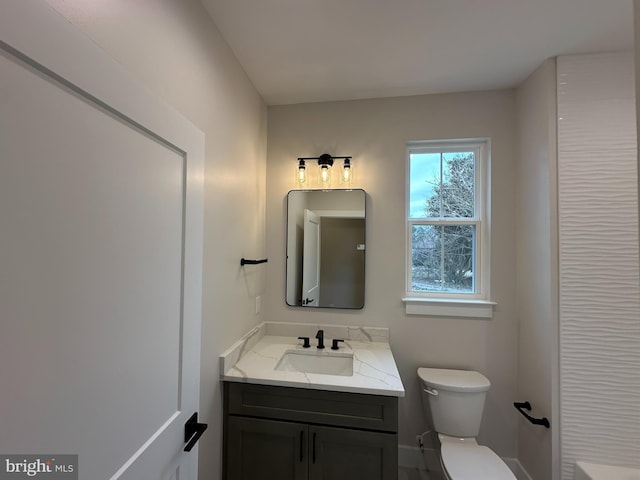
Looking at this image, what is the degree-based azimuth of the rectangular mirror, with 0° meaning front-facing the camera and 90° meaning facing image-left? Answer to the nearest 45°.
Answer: approximately 0°

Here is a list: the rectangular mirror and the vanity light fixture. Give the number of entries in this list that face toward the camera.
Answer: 2

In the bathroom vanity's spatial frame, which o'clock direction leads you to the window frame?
The window frame is roughly at 8 o'clock from the bathroom vanity.

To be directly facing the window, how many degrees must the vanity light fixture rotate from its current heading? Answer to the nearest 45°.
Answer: approximately 90° to its left

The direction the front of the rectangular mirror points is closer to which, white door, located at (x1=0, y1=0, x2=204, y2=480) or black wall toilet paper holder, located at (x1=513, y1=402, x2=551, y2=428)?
the white door

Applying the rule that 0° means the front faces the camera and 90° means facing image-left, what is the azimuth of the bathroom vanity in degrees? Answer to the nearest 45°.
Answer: approximately 0°

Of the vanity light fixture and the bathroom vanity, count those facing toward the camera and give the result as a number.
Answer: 2

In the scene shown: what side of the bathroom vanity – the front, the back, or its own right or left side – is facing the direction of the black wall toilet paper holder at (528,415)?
left
